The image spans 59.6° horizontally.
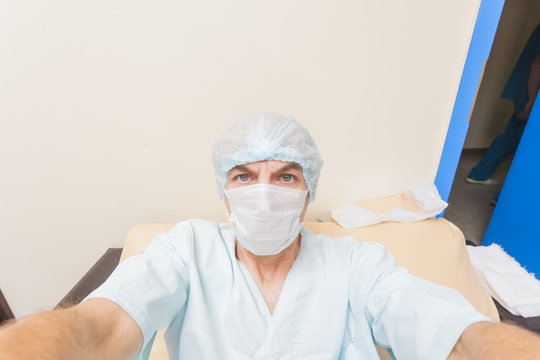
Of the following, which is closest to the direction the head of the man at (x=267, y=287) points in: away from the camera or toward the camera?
toward the camera

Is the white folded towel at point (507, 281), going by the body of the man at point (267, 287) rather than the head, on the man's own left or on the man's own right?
on the man's own left

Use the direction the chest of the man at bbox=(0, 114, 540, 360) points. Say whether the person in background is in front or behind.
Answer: behind

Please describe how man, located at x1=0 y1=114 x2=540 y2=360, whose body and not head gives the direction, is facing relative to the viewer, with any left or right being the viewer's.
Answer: facing the viewer
